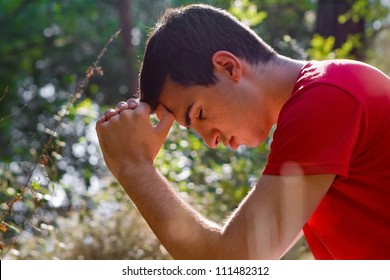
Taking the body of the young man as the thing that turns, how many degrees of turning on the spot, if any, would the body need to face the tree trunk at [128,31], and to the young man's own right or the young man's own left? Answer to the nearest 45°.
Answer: approximately 90° to the young man's own right

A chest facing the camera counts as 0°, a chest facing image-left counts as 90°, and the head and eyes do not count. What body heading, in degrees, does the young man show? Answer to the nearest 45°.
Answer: approximately 90°

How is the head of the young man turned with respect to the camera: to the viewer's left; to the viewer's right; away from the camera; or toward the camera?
to the viewer's left
